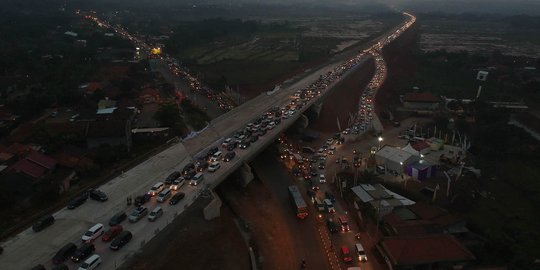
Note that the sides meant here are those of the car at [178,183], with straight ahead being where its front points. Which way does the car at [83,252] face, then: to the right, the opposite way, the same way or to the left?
the same way

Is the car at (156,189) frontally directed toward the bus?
no

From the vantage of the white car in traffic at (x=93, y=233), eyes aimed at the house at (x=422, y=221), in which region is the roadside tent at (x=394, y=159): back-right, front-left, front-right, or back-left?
front-left

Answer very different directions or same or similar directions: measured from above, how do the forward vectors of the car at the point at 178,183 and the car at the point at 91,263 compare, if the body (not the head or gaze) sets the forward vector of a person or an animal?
same or similar directions

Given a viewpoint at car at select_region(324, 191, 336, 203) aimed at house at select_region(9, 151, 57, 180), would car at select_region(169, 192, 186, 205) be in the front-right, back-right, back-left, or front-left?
front-left

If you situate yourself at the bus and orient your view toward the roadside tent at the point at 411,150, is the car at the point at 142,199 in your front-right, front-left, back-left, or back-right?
back-left

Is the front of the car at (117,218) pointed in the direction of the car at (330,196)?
no

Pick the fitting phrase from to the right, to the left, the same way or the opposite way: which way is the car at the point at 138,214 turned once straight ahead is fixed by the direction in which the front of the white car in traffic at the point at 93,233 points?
the same way
